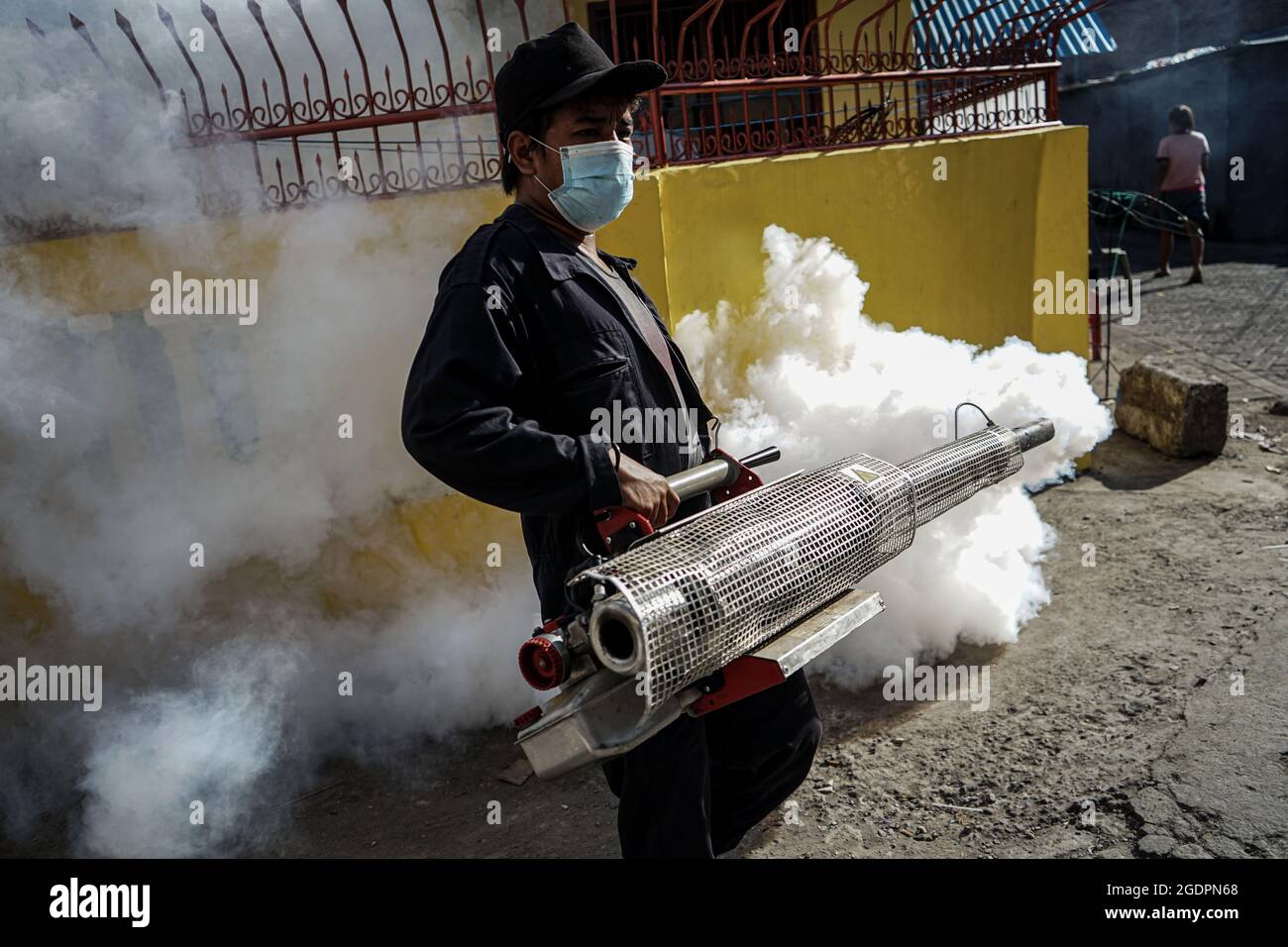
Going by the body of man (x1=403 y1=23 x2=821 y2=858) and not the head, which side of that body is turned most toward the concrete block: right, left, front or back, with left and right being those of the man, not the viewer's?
left

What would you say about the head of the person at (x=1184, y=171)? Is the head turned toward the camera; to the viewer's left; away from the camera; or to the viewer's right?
away from the camera

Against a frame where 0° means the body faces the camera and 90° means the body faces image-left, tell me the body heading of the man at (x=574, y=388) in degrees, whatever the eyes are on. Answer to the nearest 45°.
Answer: approximately 315°

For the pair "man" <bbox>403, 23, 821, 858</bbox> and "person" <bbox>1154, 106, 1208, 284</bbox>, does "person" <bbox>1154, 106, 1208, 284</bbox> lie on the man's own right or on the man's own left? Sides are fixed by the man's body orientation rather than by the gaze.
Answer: on the man's own left
